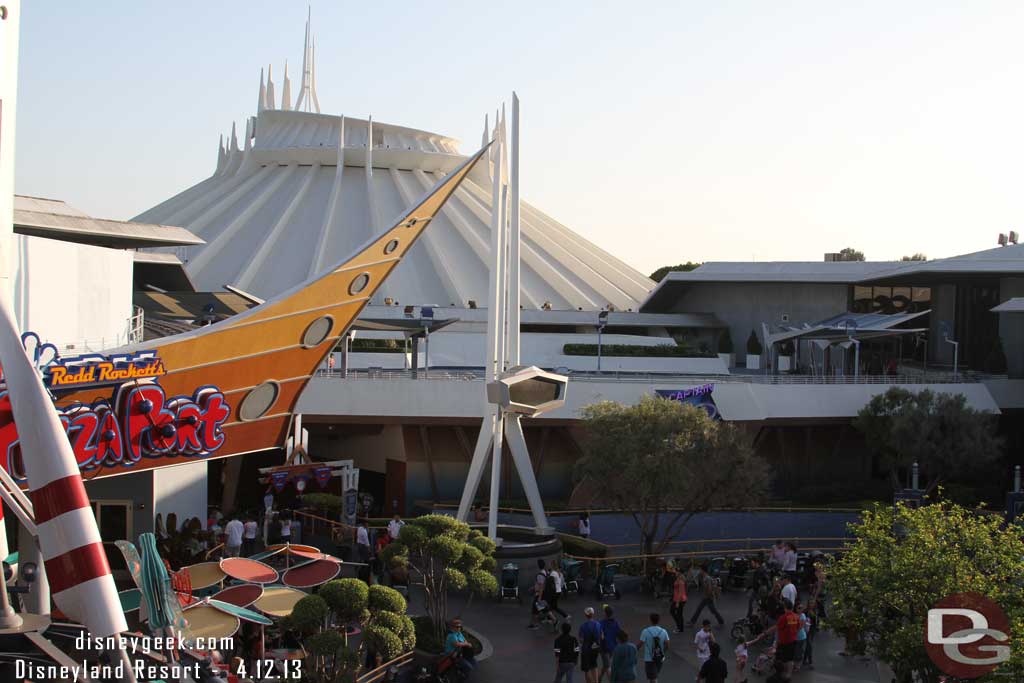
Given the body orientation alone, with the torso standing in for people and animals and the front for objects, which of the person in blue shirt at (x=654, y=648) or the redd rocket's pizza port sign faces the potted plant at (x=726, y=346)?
the person in blue shirt

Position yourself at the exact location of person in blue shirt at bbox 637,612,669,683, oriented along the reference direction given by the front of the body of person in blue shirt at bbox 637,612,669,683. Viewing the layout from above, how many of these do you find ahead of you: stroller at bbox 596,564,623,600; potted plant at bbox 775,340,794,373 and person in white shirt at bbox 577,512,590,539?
3

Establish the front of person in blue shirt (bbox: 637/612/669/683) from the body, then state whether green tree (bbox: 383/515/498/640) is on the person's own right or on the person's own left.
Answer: on the person's own left

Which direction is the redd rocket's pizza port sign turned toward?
toward the camera

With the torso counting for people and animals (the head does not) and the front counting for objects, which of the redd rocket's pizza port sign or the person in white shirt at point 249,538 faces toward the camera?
the redd rocket's pizza port sign

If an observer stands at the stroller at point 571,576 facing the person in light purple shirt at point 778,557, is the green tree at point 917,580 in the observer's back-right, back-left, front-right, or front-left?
front-right

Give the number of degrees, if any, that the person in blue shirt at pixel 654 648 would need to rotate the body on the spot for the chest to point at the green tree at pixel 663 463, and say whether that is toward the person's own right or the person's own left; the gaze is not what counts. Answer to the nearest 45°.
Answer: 0° — they already face it

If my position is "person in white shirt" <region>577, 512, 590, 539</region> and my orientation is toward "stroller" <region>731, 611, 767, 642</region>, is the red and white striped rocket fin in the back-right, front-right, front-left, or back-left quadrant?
front-right

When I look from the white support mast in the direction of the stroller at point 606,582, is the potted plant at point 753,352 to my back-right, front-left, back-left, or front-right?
back-left

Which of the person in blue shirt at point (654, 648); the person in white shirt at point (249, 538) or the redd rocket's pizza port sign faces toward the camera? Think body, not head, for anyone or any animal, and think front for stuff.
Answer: the redd rocket's pizza port sign

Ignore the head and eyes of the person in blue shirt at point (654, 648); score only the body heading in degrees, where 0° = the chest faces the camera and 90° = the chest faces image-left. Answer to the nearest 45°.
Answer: approximately 180°

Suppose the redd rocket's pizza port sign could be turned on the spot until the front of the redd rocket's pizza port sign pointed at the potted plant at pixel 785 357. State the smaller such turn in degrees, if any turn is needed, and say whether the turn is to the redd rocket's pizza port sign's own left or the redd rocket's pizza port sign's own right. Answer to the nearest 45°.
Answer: approximately 135° to the redd rocket's pizza port sign's own left
